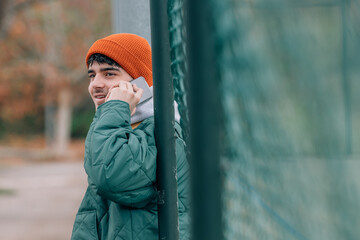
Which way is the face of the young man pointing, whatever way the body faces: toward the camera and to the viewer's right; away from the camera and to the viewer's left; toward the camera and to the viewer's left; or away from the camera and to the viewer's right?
toward the camera and to the viewer's left

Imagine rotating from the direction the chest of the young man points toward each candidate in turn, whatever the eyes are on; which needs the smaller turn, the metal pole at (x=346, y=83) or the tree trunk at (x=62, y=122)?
the tree trunk

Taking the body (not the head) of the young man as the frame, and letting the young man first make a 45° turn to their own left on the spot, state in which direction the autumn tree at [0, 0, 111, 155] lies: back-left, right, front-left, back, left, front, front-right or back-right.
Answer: back
